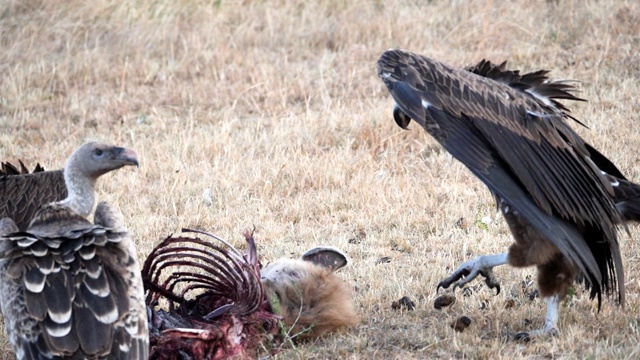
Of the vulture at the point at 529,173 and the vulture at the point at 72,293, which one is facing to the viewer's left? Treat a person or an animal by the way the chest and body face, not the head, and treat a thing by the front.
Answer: the vulture at the point at 529,173

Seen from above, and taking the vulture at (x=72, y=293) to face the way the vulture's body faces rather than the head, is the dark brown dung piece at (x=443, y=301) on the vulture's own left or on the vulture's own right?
on the vulture's own right

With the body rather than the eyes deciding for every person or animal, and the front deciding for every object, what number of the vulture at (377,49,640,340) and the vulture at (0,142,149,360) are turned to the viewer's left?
1

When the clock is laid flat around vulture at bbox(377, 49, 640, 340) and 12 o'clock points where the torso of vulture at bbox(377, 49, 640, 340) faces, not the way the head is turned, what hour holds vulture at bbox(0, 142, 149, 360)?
vulture at bbox(0, 142, 149, 360) is roughly at 11 o'clock from vulture at bbox(377, 49, 640, 340).

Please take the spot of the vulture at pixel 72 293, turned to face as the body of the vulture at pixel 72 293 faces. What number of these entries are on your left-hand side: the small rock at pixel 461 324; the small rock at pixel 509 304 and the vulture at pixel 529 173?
0

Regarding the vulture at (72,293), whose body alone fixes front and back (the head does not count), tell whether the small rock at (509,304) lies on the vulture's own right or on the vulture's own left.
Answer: on the vulture's own right

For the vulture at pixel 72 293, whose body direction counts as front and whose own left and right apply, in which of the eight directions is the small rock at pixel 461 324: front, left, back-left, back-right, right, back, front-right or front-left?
right

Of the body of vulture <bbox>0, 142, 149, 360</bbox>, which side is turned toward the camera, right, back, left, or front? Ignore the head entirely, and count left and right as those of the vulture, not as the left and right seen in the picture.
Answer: back

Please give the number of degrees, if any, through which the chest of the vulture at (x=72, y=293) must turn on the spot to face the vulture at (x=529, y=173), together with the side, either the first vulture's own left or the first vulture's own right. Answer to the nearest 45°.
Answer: approximately 90° to the first vulture's own right

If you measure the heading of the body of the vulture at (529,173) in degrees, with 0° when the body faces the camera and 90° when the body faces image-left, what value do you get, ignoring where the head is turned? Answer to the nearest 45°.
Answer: approximately 90°
